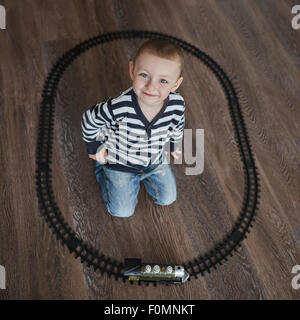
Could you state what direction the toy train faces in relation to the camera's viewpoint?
facing to the right of the viewer

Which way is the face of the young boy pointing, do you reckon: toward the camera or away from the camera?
toward the camera
